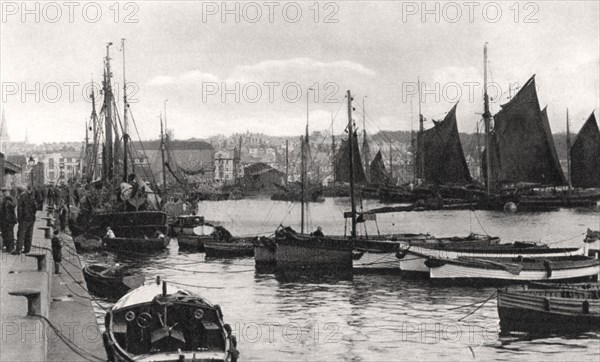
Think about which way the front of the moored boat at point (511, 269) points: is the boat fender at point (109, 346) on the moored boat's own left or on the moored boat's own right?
on the moored boat's own left

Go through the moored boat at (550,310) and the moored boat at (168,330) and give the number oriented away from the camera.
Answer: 1

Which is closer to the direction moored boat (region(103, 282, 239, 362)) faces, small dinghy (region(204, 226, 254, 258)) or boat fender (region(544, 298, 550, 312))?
the small dinghy

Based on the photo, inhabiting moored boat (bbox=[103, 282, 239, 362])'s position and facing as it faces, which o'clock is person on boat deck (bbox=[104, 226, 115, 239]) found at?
The person on boat deck is roughly at 12 o'clock from the moored boat.

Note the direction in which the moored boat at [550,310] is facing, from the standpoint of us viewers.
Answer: facing to the left of the viewer

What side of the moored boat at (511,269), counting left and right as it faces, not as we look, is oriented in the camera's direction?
left

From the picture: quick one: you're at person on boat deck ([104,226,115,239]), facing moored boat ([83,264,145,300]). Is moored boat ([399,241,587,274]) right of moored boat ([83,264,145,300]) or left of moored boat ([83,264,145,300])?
left

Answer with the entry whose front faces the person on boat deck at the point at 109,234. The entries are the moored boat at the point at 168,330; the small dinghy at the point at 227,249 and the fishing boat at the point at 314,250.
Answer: the moored boat

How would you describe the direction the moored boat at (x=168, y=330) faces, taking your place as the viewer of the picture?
facing away from the viewer
